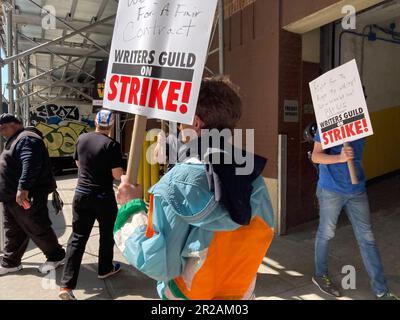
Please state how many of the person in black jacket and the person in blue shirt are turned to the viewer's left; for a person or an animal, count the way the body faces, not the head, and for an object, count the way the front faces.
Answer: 1
